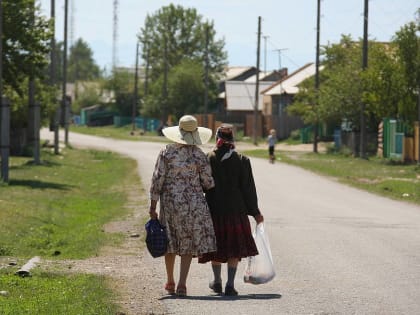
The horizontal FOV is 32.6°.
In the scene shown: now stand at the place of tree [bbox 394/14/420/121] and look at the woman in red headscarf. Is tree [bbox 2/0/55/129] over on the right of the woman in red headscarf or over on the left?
right

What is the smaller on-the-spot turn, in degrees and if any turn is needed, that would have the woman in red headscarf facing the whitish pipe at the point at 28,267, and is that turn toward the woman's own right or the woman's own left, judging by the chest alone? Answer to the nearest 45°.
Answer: approximately 45° to the woman's own left

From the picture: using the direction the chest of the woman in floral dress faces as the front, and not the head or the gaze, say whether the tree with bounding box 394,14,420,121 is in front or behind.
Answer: in front

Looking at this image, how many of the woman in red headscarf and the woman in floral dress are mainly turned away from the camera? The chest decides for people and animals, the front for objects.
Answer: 2

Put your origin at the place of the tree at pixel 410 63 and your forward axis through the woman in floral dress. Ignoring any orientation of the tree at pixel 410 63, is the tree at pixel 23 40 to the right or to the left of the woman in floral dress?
right

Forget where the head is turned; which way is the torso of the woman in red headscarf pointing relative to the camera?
away from the camera

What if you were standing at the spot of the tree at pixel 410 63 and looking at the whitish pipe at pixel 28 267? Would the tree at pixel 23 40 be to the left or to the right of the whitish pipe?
right

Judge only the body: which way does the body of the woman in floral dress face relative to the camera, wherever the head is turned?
away from the camera

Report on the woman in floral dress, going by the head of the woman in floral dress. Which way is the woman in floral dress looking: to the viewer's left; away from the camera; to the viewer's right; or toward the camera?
away from the camera

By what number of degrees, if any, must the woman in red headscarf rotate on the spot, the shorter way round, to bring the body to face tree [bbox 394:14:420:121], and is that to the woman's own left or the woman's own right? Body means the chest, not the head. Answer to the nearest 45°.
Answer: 0° — they already face it

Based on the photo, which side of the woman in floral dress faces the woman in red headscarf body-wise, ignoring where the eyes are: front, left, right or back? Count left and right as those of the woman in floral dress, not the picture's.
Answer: right
